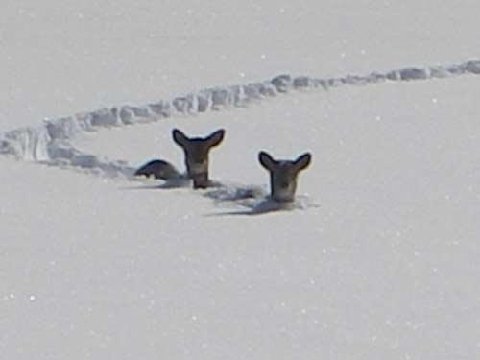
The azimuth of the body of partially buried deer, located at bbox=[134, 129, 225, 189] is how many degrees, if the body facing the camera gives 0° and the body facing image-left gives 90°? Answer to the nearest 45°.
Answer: approximately 315°
